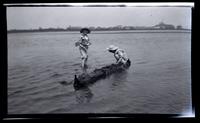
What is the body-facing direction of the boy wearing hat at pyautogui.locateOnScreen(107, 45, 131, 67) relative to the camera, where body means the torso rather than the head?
to the viewer's left
